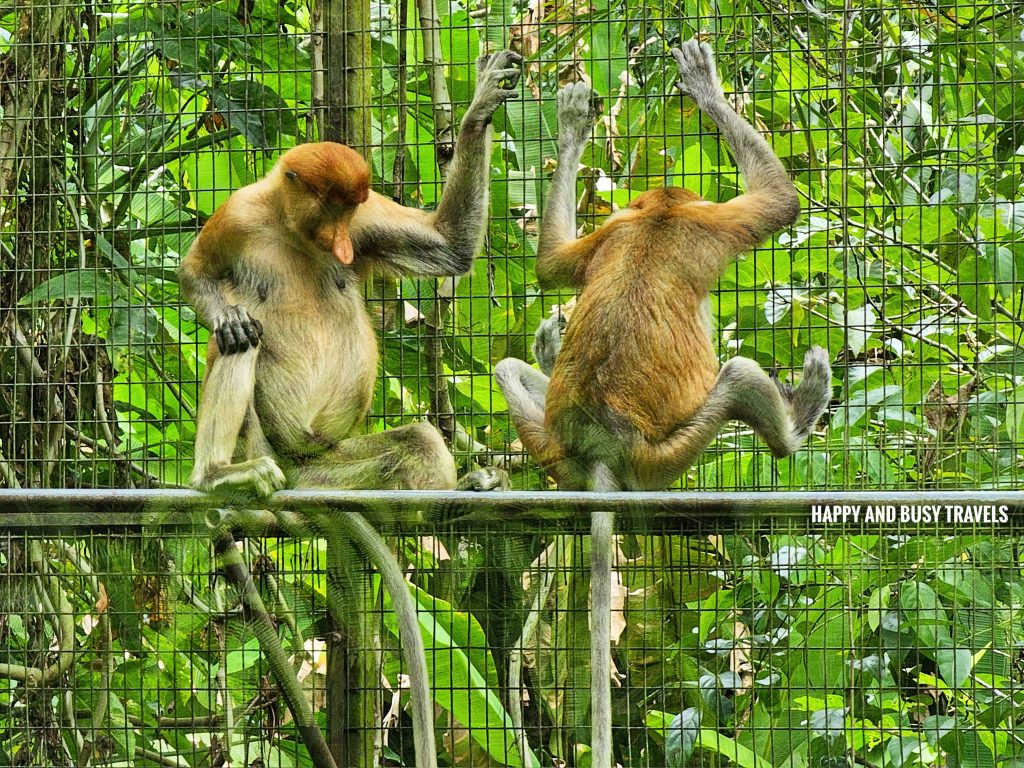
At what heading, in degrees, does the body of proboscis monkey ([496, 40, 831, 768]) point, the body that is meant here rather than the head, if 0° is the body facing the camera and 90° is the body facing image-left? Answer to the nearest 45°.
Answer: approximately 180°

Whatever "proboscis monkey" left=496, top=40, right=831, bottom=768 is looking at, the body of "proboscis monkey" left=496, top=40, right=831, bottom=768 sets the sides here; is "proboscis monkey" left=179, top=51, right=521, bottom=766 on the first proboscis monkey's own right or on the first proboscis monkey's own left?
on the first proboscis monkey's own left

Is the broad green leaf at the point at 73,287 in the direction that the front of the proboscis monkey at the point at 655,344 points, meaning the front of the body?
no
